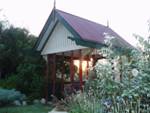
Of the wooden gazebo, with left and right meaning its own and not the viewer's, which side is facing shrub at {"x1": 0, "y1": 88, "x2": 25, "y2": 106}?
front

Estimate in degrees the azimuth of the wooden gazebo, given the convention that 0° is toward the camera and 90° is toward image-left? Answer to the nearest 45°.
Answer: approximately 45°
